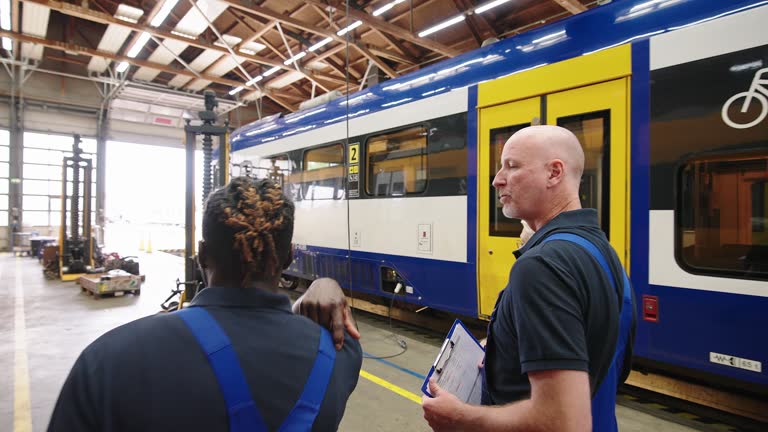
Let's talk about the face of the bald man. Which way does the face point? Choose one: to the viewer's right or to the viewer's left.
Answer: to the viewer's left

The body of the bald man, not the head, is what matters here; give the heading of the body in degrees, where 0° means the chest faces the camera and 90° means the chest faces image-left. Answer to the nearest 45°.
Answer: approximately 90°

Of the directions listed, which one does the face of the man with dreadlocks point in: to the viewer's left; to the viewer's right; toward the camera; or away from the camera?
away from the camera

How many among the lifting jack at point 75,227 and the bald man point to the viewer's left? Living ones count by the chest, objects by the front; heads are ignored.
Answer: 1

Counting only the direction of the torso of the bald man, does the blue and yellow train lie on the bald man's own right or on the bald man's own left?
on the bald man's own right

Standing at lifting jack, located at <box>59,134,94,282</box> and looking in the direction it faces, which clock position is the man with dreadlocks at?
The man with dreadlocks is roughly at 12 o'clock from the lifting jack.
